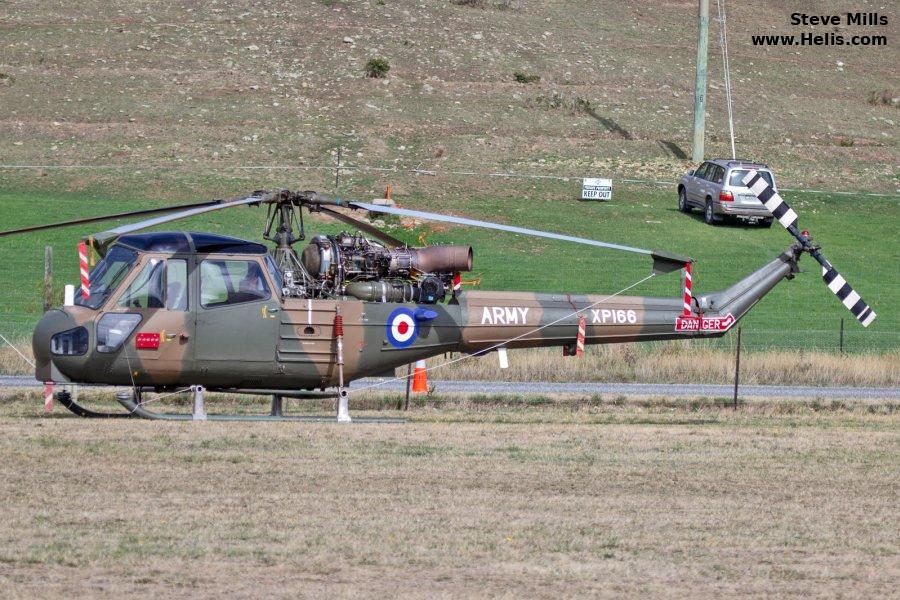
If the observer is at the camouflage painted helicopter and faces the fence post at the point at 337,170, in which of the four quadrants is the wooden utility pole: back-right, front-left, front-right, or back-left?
front-right

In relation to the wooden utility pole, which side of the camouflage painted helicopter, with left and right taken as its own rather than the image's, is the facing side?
right

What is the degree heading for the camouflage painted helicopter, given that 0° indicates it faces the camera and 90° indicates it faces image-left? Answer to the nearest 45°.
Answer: approximately 90°

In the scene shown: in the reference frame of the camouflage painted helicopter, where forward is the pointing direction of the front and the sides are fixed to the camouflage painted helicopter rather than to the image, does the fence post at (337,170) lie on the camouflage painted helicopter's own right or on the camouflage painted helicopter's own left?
on the camouflage painted helicopter's own right

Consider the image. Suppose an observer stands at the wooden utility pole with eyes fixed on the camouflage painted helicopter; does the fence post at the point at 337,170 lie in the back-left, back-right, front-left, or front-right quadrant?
front-right

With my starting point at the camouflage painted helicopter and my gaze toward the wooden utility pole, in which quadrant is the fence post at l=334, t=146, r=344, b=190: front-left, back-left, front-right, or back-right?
front-left
